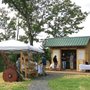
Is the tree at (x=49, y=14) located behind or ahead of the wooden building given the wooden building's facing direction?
behind

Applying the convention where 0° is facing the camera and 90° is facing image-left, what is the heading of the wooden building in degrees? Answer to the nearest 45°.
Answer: approximately 0°
